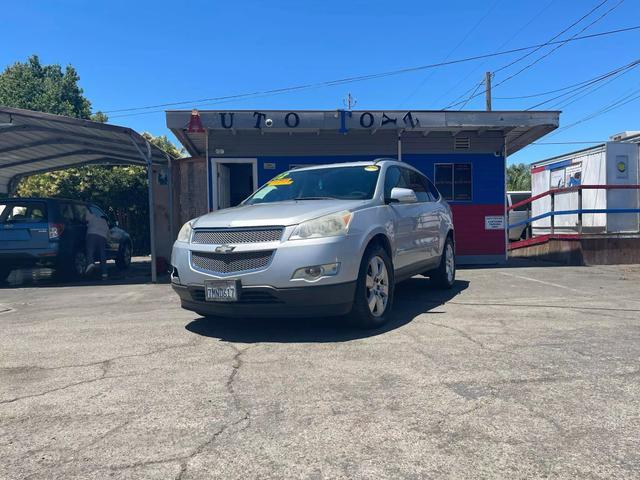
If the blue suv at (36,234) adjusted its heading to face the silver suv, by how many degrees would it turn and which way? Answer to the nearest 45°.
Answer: approximately 135° to its right

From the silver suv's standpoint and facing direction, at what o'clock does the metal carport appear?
The metal carport is roughly at 3 o'clock from the silver suv.

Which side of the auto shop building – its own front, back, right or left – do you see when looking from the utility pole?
back

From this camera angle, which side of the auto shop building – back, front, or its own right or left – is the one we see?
front

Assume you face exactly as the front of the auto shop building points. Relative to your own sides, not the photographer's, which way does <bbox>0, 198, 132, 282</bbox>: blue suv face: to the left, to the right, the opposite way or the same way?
the opposite way

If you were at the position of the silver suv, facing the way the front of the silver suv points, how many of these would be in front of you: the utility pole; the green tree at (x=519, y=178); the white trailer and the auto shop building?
0

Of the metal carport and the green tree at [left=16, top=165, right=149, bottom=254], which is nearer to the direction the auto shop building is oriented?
the metal carport

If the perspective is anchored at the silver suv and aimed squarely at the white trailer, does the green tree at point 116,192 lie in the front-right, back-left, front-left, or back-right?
front-left

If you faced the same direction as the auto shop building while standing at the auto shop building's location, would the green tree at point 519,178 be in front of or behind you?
behind

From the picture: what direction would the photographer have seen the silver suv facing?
facing the viewer and to the left of the viewer

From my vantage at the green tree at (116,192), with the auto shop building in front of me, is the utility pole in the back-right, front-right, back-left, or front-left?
front-left

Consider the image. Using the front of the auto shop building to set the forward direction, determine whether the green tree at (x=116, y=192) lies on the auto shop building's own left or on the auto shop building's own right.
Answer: on the auto shop building's own right

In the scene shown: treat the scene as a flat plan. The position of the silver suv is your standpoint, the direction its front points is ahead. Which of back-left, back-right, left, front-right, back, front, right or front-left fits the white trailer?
back

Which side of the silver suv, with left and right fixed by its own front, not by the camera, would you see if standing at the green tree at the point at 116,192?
right

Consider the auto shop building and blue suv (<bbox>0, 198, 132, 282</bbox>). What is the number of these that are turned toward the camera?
1

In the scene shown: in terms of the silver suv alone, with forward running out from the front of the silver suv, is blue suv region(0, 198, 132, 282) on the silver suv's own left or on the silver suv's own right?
on the silver suv's own right

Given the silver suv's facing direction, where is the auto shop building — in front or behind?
behind

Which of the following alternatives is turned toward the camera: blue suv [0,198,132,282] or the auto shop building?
the auto shop building

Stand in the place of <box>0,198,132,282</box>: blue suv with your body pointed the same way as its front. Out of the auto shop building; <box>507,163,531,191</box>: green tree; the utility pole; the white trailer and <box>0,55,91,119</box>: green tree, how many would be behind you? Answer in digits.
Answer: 0
